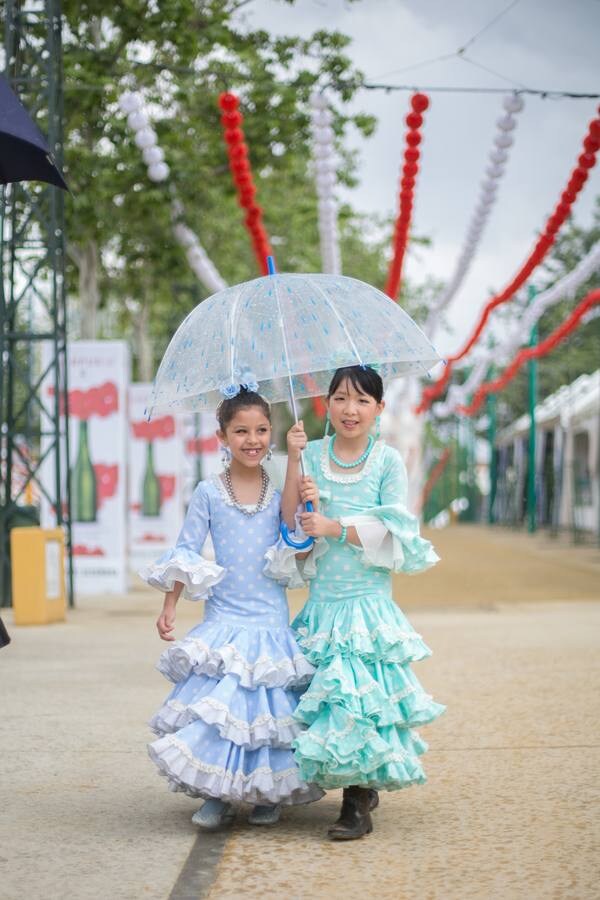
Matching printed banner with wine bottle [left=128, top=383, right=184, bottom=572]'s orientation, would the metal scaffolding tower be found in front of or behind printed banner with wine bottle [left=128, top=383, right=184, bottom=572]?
in front

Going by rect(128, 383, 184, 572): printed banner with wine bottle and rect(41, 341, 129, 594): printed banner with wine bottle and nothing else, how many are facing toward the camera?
2

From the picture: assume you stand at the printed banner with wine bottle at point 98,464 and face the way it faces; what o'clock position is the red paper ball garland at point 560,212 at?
The red paper ball garland is roughly at 10 o'clock from the printed banner with wine bottle.

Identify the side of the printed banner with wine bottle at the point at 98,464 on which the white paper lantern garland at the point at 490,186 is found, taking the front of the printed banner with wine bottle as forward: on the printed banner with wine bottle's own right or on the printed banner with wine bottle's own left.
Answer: on the printed banner with wine bottle's own left

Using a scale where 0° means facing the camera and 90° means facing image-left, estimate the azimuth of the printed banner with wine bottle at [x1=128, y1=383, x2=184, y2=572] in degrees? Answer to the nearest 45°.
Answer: approximately 0°

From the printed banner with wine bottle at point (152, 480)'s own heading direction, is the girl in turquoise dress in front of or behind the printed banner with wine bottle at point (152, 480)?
in front

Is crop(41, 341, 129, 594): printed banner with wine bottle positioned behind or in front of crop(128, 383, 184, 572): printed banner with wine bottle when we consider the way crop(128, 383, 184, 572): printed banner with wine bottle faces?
in front
